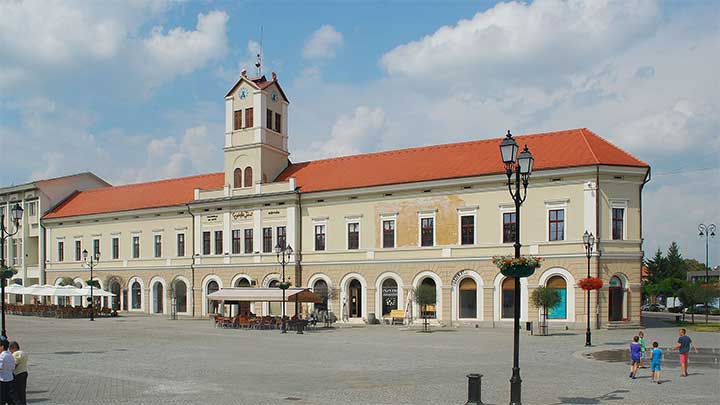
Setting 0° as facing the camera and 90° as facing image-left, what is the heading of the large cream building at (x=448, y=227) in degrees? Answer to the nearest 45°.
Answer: approximately 45°

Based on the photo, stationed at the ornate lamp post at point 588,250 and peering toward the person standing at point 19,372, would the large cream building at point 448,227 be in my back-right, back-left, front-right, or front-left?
back-right

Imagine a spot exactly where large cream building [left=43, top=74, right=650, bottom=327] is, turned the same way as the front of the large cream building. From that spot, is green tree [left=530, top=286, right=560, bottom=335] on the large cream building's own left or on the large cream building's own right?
on the large cream building's own left

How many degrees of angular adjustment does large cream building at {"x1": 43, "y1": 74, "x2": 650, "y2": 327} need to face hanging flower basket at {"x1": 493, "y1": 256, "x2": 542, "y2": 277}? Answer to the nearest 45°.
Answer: approximately 45° to its left

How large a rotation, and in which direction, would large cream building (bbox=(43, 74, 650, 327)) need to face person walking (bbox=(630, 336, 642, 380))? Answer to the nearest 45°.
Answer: approximately 45° to its left

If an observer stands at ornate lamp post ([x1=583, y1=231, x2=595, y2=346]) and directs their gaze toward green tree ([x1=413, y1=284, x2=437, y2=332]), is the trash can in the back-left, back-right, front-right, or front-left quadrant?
back-left

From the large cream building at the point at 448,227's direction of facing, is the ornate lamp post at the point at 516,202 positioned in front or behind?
in front

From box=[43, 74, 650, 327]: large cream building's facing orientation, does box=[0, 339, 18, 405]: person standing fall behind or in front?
in front

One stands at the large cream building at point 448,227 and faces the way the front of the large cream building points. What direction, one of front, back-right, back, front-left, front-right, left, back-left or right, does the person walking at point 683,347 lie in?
front-left
